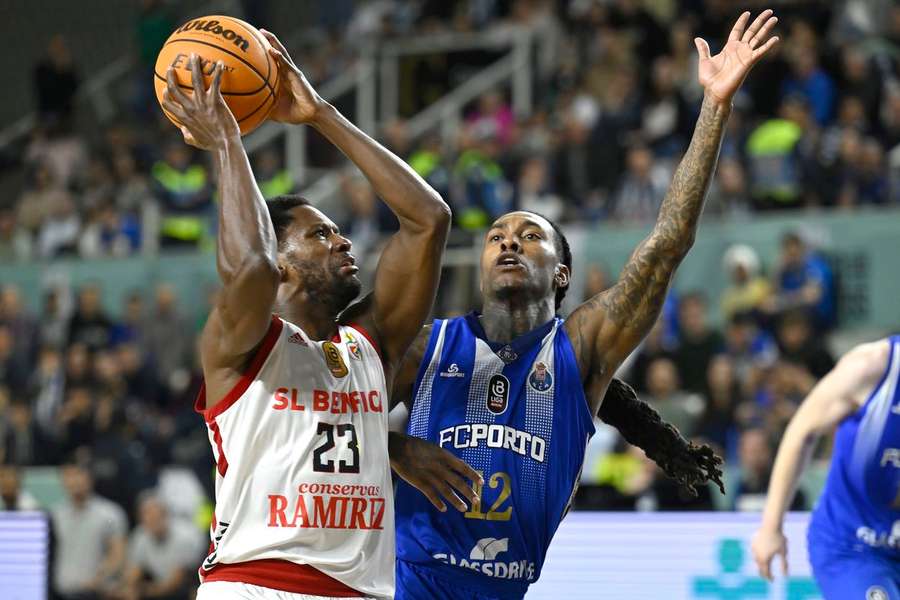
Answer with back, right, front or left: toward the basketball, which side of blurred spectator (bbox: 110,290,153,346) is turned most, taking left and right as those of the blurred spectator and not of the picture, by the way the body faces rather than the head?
front

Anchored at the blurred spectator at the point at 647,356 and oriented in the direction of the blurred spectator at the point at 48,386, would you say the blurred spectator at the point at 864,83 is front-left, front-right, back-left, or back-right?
back-right

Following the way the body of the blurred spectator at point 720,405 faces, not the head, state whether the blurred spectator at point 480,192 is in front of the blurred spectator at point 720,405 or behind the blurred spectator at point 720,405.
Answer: behind

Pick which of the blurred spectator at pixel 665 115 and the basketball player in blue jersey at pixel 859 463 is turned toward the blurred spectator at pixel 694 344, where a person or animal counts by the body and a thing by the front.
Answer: the blurred spectator at pixel 665 115

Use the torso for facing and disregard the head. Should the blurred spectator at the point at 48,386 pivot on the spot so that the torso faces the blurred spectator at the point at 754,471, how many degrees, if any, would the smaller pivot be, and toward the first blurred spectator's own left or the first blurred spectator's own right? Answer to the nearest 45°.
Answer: approximately 45° to the first blurred spectator's own left

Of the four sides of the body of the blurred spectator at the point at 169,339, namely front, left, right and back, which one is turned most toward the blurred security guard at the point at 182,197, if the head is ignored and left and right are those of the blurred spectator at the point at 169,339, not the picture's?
back

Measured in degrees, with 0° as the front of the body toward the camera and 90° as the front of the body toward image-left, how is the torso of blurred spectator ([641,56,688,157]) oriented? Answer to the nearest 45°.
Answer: approximately 0°
